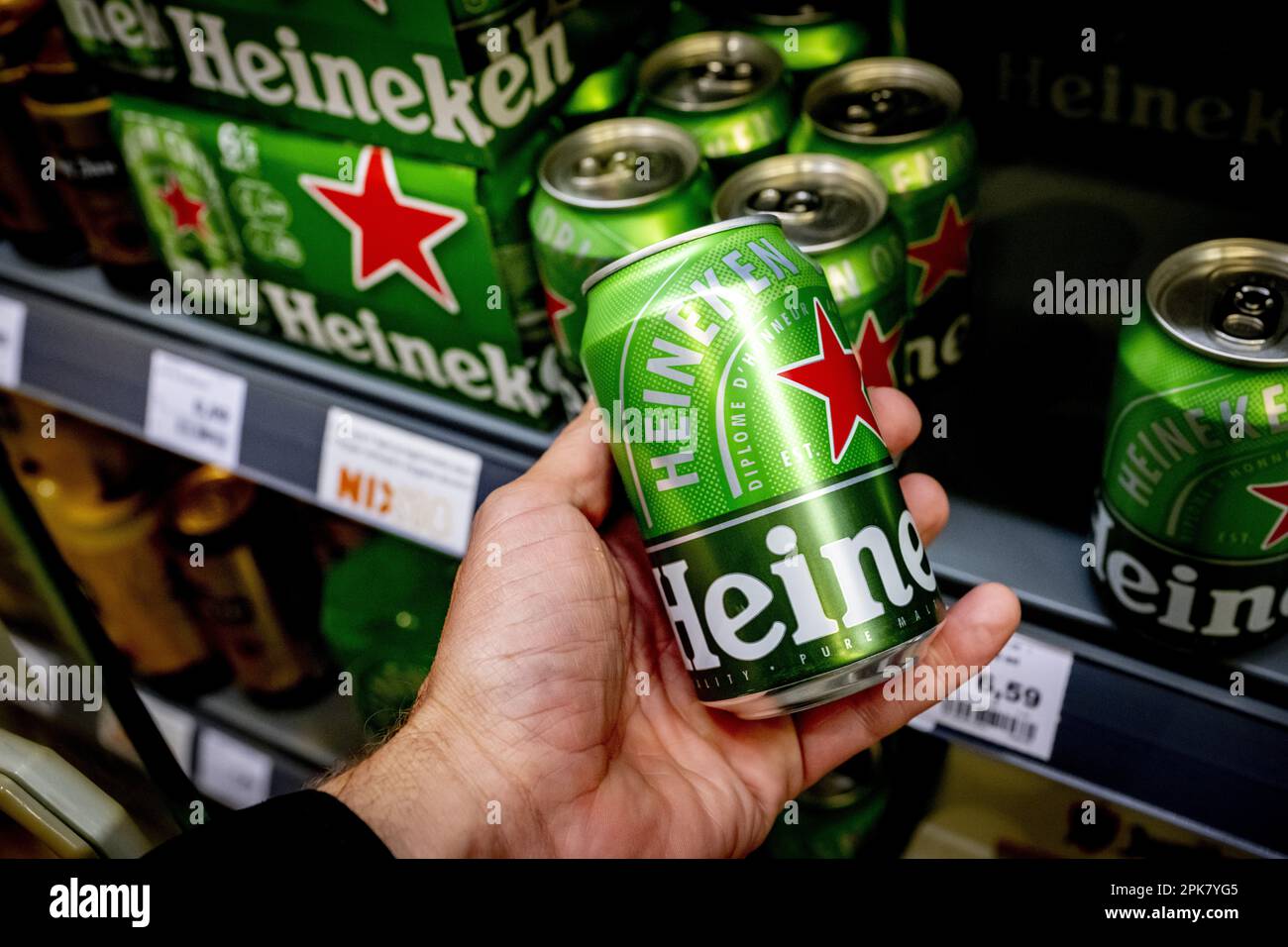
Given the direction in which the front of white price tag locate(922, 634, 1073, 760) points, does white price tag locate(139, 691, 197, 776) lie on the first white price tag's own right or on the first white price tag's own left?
on the first white price tag's own right

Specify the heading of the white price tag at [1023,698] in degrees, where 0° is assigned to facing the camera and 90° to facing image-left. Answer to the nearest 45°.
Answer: approximately 0°

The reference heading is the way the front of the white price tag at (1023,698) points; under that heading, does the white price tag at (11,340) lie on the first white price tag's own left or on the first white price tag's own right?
on the first white price tag's own right
